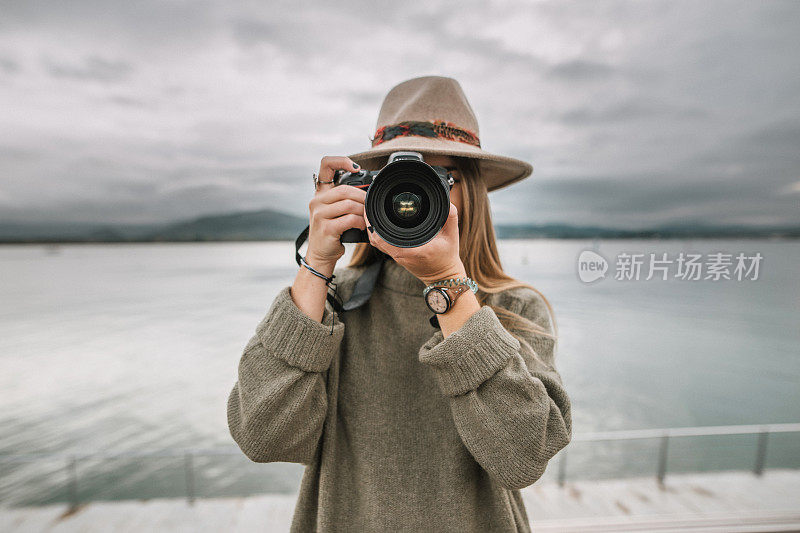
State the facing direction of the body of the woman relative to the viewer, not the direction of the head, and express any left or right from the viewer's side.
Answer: facing the viewer

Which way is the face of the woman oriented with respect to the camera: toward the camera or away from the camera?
toward the camera

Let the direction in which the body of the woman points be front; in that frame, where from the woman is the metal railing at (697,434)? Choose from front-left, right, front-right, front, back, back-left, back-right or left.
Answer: back-left
